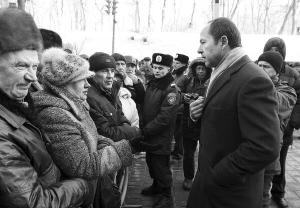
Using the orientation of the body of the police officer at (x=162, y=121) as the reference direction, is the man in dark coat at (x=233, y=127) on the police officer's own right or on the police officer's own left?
on the police officer's own left

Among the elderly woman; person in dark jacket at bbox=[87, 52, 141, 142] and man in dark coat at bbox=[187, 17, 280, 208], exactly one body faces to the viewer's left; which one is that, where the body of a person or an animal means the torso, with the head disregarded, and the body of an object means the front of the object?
the man in dark coat

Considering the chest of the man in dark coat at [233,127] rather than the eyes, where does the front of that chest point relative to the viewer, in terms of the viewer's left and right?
facing to the left of the viewer

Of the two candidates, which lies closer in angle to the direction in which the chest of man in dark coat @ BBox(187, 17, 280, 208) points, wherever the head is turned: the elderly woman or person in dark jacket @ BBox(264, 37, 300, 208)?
the elderly woman

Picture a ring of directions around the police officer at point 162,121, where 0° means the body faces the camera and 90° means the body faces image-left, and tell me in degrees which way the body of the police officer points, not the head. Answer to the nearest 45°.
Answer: approximately 45°

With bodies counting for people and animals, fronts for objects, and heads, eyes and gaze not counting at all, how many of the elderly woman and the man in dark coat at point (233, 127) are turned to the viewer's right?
1

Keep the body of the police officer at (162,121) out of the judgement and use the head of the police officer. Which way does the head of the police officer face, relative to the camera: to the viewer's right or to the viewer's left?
to the viewer's left

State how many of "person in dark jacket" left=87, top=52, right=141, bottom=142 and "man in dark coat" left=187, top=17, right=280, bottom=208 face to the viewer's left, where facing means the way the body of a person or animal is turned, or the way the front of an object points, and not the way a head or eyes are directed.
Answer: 1

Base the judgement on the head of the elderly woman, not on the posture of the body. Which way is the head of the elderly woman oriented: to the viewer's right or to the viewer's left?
to the viewer's right

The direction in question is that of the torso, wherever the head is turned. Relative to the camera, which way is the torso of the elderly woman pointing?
to the viewer's right
